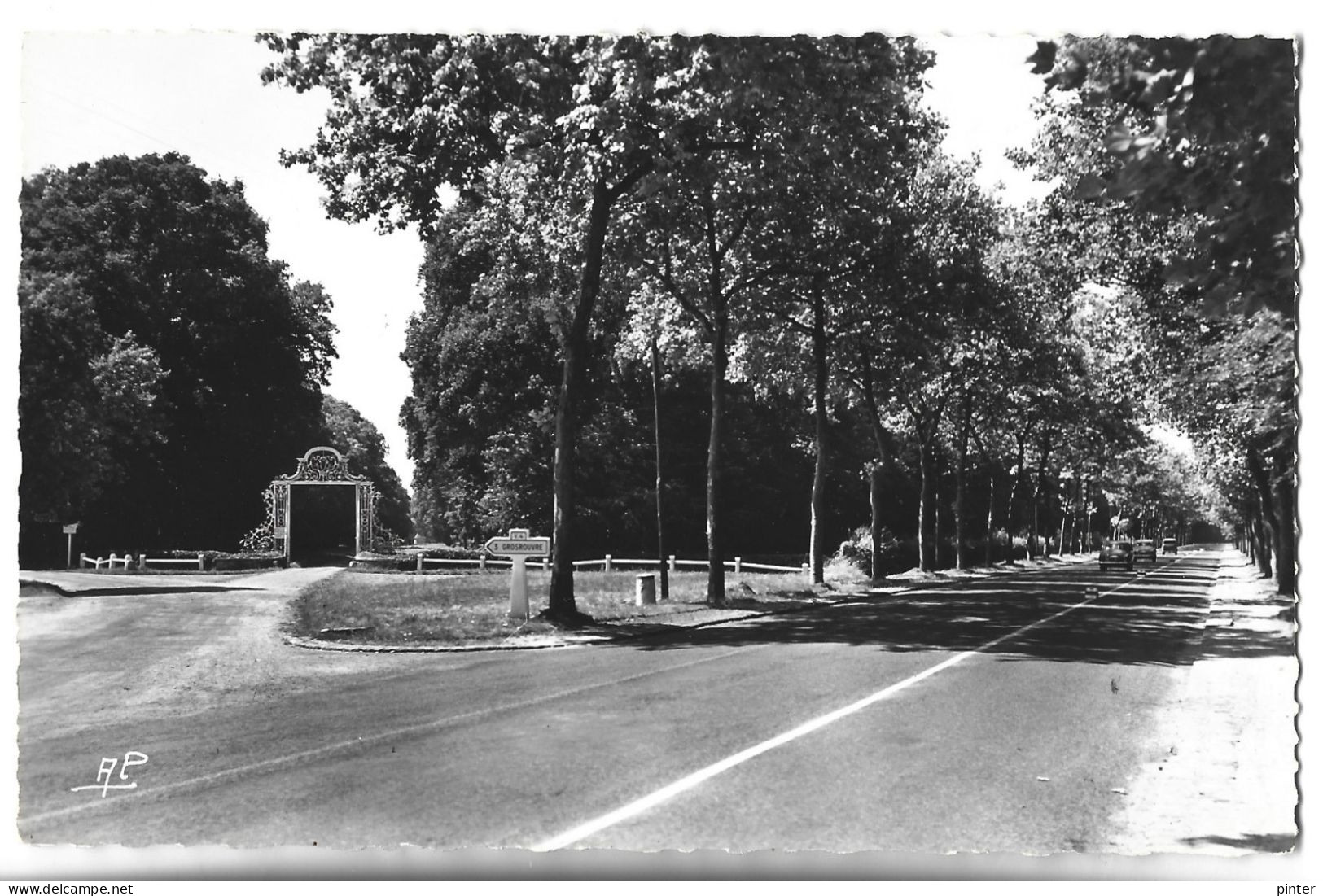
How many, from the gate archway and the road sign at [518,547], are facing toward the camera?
2

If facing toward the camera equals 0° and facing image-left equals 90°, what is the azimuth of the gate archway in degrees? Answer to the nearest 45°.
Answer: approximately 0°

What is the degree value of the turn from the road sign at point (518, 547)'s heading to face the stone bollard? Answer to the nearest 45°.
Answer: approximately 135° to its left

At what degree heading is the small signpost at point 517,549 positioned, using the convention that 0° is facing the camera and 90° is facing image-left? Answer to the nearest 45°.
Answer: approximately 0°
